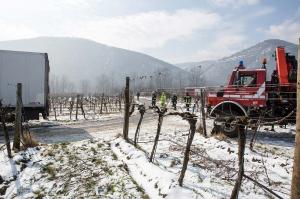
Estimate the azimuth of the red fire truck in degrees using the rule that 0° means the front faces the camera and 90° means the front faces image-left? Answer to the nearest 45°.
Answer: approximately 90°

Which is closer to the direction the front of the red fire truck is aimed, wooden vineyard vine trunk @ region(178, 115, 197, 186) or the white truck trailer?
the white truck trailer

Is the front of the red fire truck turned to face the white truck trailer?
yes

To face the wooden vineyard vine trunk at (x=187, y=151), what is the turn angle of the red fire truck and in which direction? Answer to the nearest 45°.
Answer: approximately 90° to its left
